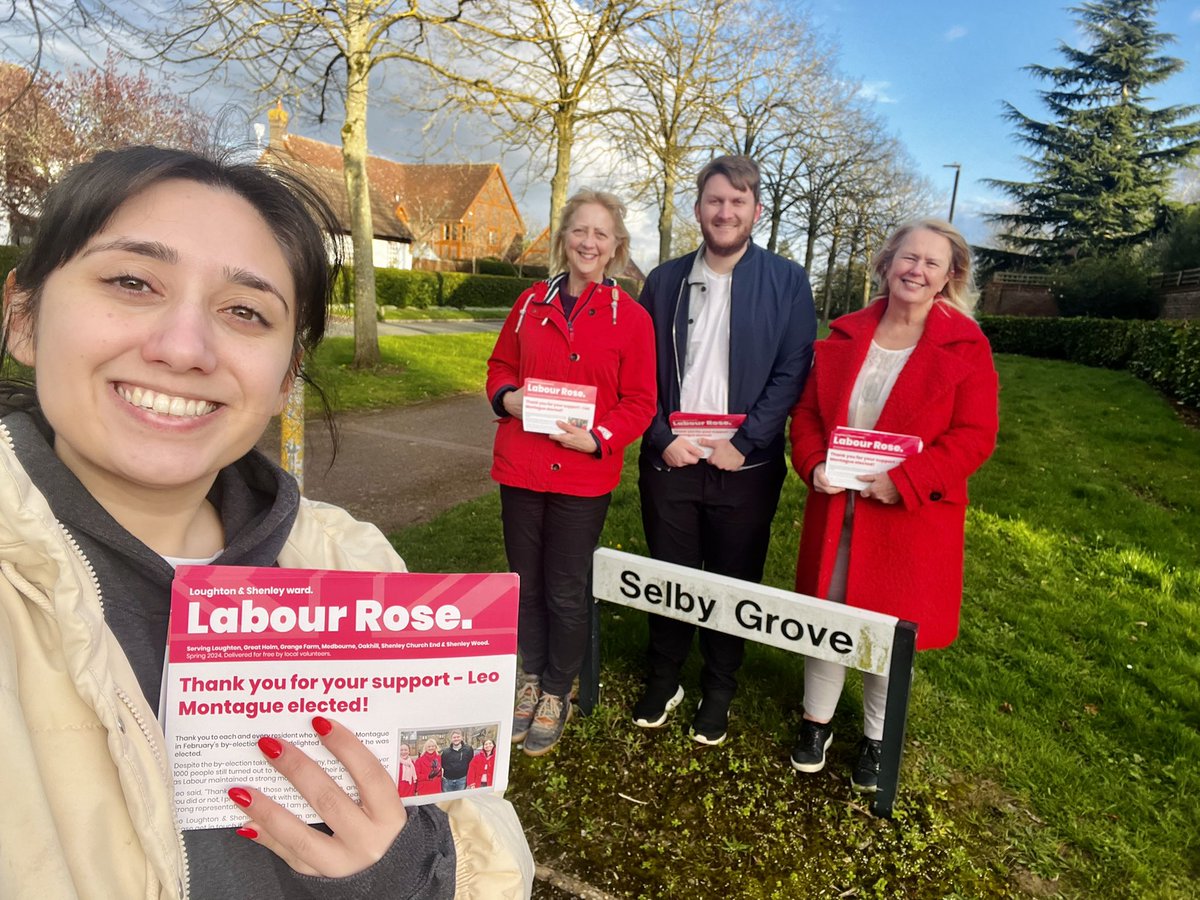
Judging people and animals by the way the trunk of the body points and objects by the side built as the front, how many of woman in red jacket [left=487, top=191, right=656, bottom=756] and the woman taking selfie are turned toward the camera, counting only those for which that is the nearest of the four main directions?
2

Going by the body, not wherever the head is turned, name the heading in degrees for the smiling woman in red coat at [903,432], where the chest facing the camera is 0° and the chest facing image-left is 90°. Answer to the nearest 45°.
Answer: approximately 45°

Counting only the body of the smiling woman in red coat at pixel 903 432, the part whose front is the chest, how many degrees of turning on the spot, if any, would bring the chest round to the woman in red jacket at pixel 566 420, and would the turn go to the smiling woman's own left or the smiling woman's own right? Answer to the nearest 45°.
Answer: approximately 45° to the smiling woman's own right
